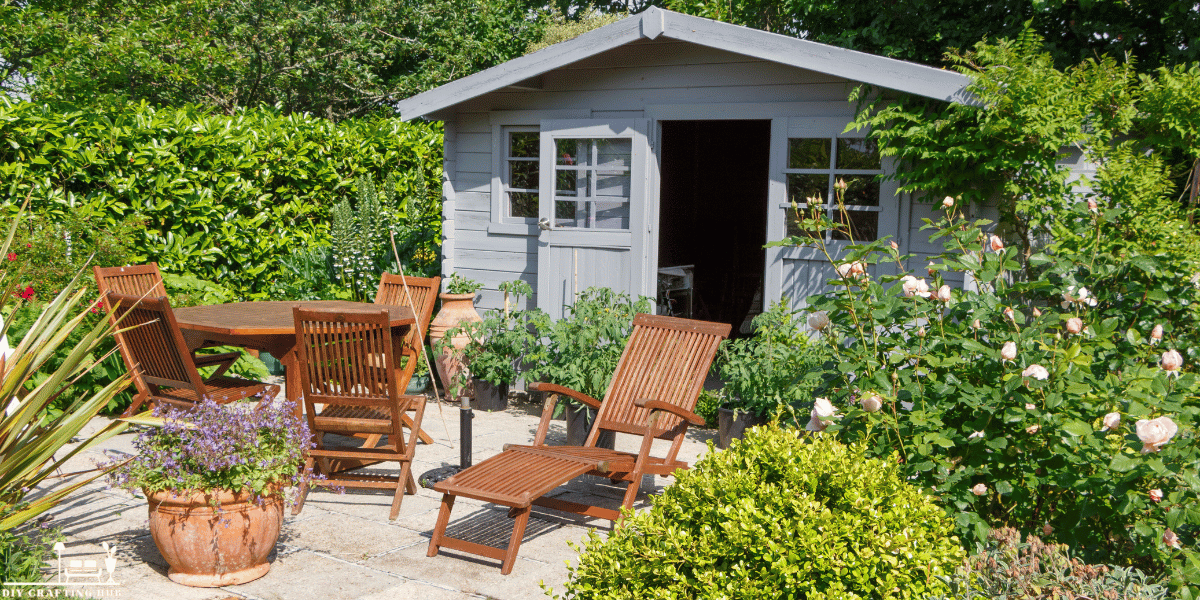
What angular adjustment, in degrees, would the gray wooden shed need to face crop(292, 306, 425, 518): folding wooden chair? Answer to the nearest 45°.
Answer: approximately 45° to its right

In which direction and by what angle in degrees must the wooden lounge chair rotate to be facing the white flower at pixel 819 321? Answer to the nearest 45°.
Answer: approximately 90° to its left

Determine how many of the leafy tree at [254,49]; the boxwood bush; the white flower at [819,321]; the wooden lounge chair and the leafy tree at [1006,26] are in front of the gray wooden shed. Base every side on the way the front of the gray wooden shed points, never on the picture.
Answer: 3

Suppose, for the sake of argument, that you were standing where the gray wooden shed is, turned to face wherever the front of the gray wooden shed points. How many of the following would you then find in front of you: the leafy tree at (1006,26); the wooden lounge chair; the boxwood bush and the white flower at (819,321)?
3

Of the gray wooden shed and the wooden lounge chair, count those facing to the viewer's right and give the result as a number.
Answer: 0

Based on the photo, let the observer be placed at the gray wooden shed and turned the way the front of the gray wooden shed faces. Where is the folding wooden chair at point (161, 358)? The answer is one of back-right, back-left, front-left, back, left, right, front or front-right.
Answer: front-right

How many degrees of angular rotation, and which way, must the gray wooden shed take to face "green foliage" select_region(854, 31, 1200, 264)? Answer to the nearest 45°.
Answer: approximately 45° to its left

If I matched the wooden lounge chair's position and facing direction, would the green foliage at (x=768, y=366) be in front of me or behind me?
behind

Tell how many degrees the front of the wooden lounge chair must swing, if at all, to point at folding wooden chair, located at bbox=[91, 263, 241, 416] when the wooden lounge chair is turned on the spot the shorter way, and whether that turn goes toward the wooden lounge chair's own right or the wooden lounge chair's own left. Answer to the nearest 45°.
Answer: approximately 90° to the wooden lounge chair's own right

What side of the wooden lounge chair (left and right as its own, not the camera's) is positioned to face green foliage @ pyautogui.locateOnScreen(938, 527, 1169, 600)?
left

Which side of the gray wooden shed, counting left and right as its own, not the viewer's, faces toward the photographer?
front

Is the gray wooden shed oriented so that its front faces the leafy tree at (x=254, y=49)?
no

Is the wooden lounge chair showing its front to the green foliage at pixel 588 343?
no

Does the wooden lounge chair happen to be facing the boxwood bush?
no

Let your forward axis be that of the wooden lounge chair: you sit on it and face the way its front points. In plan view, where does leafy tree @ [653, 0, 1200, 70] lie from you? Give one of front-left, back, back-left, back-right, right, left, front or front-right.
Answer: back

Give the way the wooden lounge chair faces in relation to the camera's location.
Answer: facing the viewer and to the left of the viewer

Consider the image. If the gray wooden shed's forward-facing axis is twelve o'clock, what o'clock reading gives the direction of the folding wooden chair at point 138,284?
The folding wooden chair is roughly at 2 o'clock from the gray wooden shed.

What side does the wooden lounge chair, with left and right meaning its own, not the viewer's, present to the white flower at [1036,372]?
left
